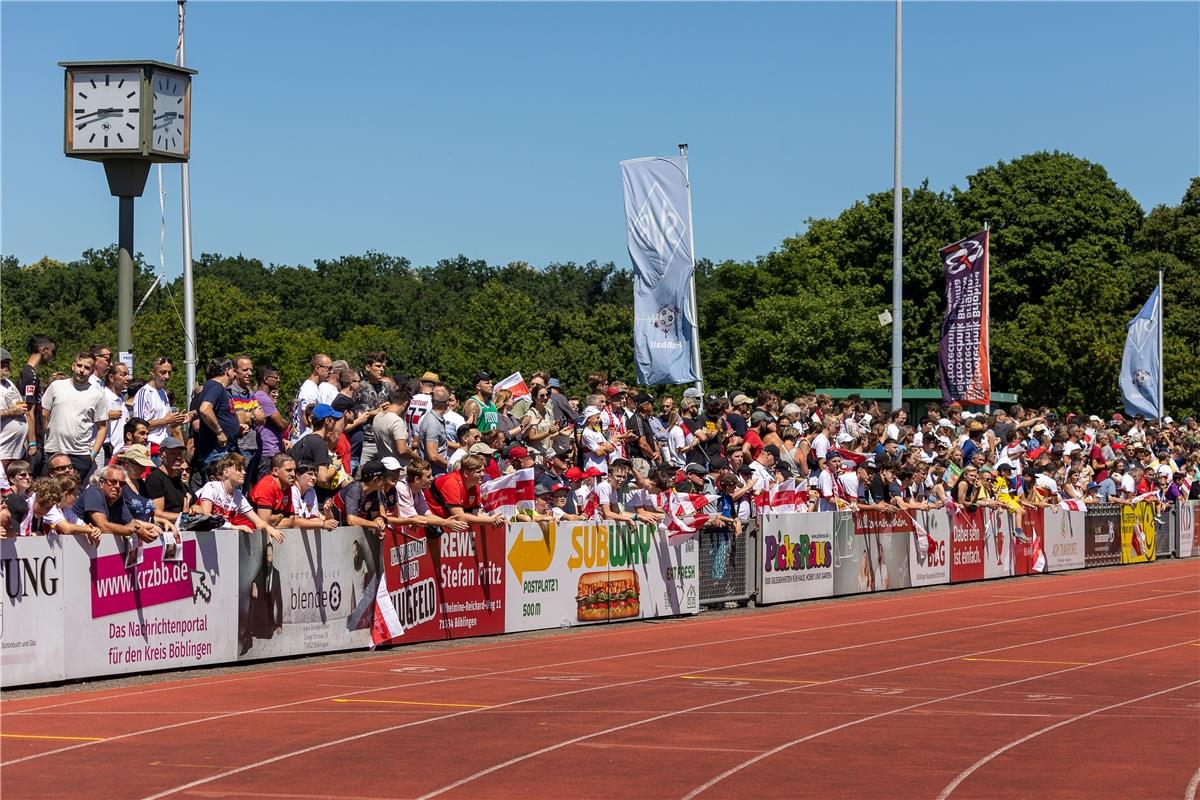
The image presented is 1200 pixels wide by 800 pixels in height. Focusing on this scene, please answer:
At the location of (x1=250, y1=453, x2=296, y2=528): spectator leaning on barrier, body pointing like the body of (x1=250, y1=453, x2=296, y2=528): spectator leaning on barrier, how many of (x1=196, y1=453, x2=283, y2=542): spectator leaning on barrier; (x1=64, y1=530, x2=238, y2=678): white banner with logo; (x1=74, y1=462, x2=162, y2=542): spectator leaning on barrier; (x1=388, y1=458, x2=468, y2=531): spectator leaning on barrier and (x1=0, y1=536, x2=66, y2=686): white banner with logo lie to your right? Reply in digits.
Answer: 4

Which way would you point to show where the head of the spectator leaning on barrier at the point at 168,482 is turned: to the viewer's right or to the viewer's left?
to the viewer's right

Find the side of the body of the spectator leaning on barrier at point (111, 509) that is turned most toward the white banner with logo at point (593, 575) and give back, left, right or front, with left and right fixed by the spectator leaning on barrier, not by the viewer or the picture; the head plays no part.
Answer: left

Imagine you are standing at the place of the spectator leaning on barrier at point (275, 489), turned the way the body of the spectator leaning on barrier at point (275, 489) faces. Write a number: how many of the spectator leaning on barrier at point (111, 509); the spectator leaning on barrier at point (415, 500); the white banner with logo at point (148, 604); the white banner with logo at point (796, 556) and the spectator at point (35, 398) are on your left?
2

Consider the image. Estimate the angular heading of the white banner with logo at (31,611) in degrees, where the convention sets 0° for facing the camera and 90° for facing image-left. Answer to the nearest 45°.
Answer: approximately 0°

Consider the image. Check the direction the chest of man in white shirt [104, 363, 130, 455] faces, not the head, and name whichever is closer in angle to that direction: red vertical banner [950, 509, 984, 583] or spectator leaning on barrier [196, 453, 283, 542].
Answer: the spectator leaning on barrier

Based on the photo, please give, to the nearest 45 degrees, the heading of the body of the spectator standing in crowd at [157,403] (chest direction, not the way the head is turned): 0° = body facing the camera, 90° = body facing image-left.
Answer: approximately 315°

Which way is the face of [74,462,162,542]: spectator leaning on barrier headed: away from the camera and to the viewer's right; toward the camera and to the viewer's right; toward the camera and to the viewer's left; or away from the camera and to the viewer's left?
toward the camera and to the viewer's right

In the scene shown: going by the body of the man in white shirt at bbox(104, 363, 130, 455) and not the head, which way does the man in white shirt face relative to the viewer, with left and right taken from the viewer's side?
facing the viewer and to the right of the viewer
